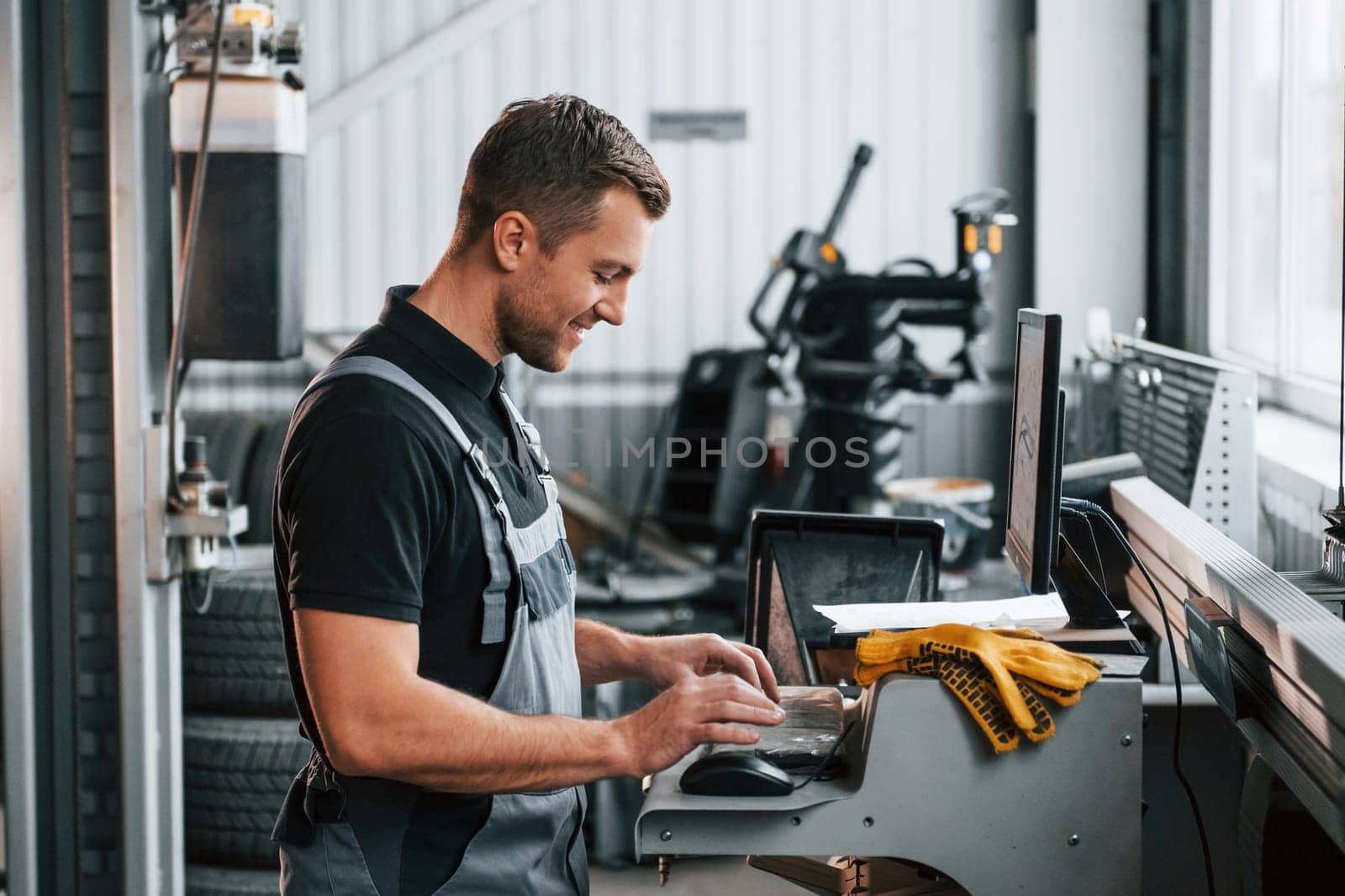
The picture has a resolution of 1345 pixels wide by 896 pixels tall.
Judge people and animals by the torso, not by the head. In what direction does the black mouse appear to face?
to the viewer's right

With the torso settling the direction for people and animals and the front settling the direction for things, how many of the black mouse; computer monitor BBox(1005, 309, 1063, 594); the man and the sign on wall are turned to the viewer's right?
2

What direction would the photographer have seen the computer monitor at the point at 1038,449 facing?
facing to the left of the viewer

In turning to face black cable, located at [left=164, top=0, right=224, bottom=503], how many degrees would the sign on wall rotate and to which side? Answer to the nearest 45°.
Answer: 0° — it already faces it

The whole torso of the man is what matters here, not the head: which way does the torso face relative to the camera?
to the viewer's right

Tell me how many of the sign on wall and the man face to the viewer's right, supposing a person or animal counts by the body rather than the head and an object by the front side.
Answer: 1

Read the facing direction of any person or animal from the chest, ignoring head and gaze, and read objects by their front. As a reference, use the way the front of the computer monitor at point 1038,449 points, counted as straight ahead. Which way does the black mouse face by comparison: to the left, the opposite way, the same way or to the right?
the opposite way

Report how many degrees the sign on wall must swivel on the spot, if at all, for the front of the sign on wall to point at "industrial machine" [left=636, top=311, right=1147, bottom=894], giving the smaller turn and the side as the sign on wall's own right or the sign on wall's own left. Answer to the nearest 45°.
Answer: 0° — it already faces it

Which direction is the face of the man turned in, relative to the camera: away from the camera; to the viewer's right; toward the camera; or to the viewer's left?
to the viewer's right

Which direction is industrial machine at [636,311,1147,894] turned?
to the viewer's left

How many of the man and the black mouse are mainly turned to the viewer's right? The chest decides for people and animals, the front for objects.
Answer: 2

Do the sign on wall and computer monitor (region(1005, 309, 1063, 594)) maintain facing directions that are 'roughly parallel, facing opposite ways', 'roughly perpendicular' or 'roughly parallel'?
roughly perpendicular

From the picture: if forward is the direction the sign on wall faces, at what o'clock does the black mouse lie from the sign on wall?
The black mouse is roughly at 12 o'clock from the sign on wall.
